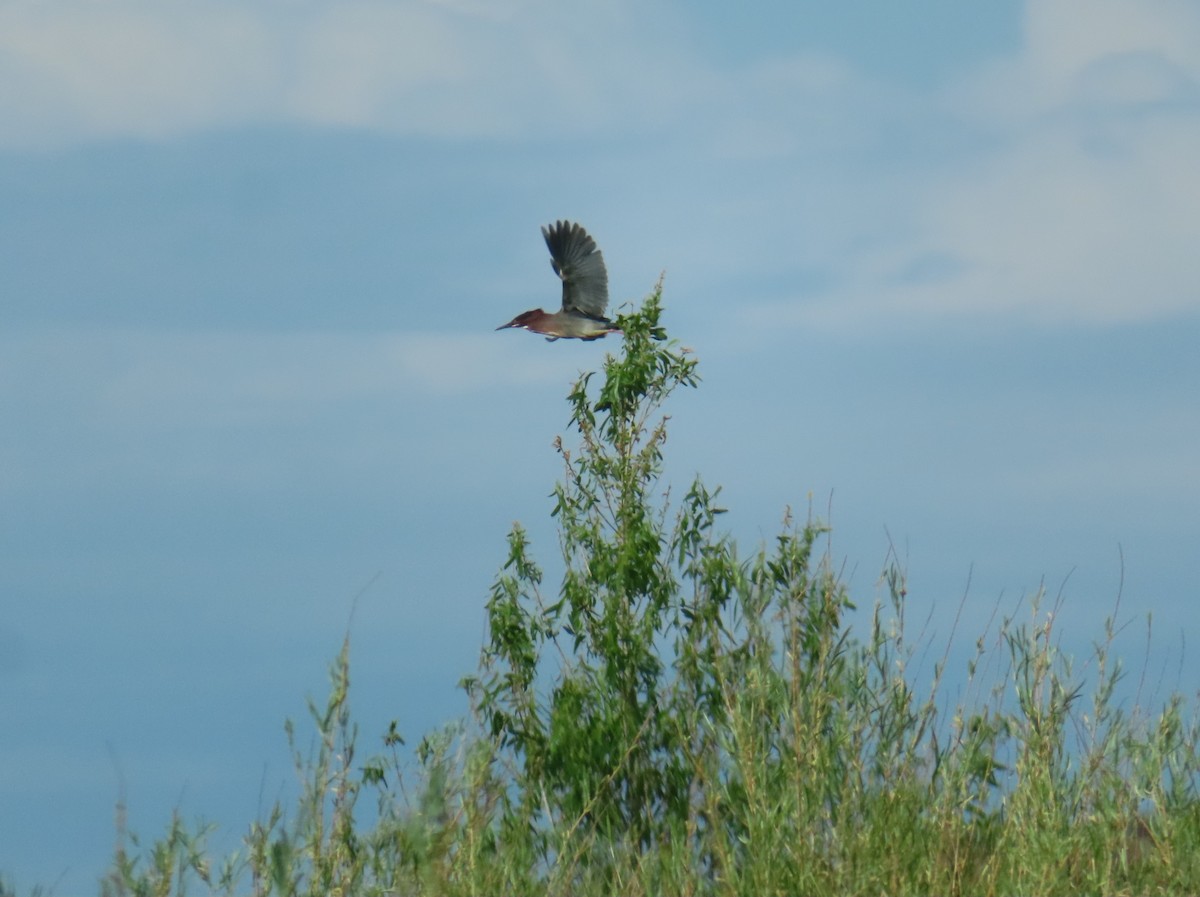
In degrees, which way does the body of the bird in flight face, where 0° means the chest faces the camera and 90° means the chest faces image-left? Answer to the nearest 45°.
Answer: approximately 90°
